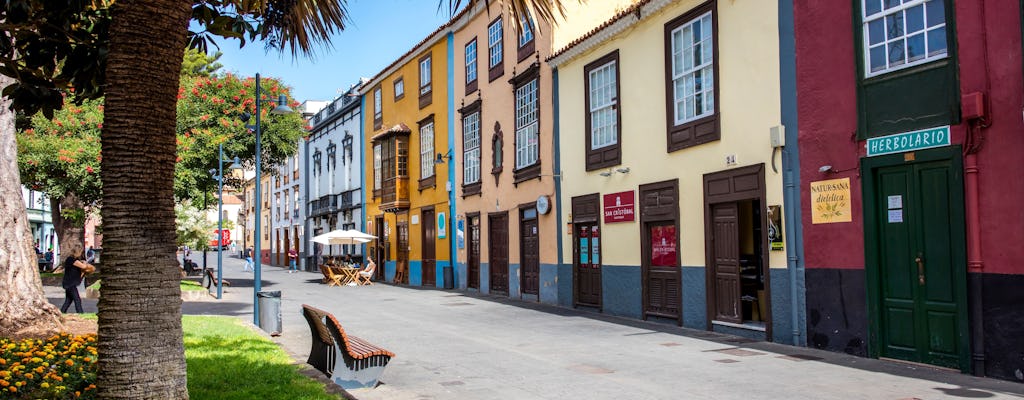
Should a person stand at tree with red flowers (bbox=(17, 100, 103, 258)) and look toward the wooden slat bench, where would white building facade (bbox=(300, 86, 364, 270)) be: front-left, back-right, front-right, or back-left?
back-left

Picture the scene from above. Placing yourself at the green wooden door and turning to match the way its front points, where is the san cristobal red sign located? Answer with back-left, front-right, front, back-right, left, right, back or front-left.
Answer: right

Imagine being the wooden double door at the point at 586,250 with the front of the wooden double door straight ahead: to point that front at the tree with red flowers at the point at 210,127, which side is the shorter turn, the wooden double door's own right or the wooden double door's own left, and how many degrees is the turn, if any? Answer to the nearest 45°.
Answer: approximately 90° to the wooden double door's own right

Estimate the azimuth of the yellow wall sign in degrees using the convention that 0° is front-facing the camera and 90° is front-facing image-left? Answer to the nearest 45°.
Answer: approximately 45°

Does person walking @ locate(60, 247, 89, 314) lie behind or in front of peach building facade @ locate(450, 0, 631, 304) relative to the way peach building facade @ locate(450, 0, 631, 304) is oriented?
in front

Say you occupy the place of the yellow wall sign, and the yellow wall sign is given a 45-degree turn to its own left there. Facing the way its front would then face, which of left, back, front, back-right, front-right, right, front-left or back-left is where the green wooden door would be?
front-left

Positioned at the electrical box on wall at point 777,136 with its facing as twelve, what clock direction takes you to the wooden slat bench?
The wooden slat bench is roughly at 12 o'clock from the electrical box on wall.

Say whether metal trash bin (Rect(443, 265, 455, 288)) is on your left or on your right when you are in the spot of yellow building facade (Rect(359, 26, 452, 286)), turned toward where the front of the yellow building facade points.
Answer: on your left

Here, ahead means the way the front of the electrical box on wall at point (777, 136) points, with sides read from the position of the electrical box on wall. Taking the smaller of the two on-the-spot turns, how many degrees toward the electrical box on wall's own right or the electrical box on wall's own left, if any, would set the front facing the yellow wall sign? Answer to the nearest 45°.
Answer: approximately 90° to the electrical box on wall's own left

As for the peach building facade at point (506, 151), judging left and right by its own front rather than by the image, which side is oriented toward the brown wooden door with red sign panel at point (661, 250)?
left

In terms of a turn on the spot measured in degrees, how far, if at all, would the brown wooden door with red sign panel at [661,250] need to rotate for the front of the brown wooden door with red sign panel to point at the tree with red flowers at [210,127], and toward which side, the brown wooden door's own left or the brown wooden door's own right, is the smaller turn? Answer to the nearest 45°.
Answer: approximately 90° to the brown wooden door's own right
